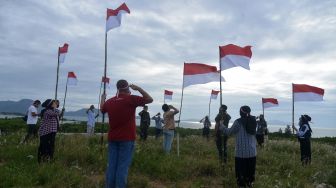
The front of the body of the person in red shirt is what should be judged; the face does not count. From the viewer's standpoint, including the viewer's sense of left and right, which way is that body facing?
facing away from the viewer

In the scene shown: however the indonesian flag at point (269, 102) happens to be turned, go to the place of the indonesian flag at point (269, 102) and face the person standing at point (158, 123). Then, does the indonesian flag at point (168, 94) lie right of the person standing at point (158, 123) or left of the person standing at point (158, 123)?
right

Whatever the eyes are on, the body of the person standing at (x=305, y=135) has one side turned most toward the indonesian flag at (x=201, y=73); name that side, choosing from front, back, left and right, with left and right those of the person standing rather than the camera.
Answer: front

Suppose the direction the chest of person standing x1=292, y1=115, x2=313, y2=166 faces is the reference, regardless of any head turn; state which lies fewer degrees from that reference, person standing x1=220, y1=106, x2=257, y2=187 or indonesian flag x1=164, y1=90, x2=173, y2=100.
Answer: the indonesian flag

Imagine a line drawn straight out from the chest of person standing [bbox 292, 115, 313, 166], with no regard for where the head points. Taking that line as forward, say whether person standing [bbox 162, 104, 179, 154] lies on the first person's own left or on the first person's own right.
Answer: on the first person's own left

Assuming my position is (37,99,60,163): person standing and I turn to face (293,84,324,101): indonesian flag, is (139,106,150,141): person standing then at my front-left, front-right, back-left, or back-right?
front-left

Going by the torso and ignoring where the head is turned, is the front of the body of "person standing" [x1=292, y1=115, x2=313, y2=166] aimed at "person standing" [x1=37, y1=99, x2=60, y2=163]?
no

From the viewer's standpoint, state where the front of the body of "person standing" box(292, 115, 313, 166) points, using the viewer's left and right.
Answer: facing away from the viewer and to the left of the viewer

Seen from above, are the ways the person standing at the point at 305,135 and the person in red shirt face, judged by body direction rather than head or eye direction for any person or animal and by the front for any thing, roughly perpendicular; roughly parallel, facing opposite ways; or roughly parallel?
roughly perpendicular

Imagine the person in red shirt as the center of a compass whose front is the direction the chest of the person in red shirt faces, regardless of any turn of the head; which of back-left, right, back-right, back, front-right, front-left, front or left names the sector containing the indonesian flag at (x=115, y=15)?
front

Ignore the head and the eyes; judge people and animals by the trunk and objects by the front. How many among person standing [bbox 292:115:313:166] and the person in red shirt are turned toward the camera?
0

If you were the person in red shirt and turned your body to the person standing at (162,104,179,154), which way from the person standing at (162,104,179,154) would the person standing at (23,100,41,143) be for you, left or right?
left

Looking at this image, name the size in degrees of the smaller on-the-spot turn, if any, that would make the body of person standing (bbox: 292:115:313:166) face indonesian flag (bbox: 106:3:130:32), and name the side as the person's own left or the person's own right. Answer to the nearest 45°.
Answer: approximately 90° to the person's own left

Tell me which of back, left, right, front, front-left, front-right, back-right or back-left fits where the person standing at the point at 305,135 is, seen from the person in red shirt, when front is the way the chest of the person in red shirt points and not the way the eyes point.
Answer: front-right
